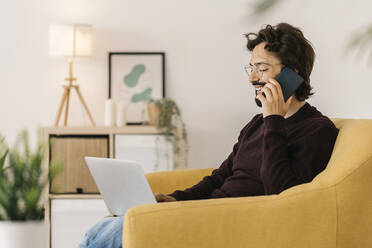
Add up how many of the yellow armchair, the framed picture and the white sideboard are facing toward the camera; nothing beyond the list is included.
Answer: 2

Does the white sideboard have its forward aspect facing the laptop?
yes

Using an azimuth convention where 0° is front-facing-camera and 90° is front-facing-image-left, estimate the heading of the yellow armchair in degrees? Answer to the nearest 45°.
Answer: approximately 90°

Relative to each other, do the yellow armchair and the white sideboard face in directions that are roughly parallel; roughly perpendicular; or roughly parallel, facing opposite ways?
roughly perpendicular

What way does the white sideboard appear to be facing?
toward the camera

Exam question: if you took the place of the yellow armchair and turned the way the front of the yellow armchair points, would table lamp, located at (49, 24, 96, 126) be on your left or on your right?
on your right

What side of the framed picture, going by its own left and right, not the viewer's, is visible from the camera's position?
front

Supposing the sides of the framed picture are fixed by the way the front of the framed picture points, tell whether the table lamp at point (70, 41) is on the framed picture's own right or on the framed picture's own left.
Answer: on the framed picture's own right
